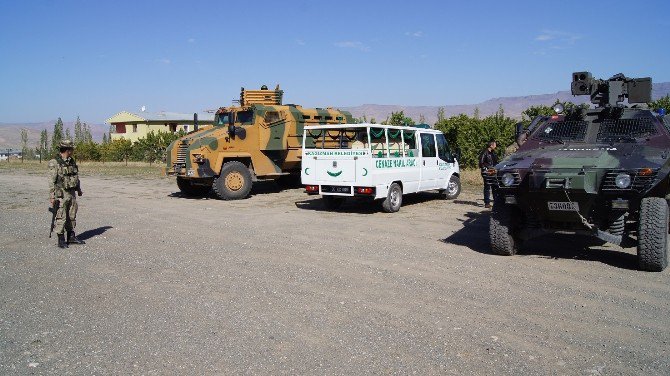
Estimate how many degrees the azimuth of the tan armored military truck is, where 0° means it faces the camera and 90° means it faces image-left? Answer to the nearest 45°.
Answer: approximately 45°

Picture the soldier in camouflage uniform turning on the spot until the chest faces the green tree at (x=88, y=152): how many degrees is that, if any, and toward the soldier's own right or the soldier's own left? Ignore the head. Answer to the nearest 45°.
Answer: approximately 135° to the soldier's own left

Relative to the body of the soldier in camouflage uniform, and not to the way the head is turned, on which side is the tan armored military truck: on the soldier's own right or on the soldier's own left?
on the soldier's own left

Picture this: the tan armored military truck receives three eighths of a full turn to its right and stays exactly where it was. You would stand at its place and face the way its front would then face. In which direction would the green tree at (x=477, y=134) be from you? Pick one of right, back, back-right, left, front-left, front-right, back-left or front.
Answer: front-right

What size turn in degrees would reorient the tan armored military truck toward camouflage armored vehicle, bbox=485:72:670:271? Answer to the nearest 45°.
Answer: approximately 90° to its left

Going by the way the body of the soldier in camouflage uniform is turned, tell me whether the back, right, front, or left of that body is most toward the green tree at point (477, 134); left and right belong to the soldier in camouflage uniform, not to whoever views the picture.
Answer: left

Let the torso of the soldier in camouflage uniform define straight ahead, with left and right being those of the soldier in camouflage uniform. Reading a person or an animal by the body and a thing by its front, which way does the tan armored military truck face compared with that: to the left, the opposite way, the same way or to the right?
to the right

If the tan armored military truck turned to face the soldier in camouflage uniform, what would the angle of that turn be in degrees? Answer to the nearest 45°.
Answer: approximately 45° to its left

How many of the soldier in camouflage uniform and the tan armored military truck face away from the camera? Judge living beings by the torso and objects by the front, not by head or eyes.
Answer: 0

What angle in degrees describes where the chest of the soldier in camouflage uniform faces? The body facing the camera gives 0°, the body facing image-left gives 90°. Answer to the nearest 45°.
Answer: approximately 315°
